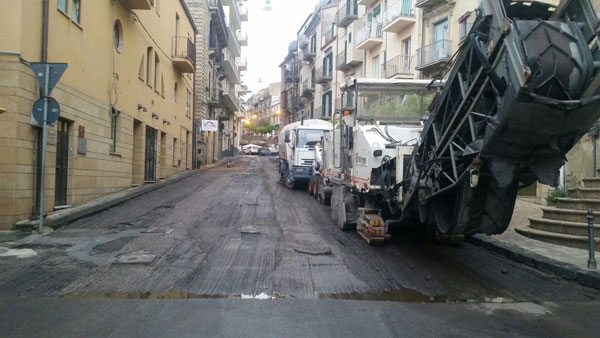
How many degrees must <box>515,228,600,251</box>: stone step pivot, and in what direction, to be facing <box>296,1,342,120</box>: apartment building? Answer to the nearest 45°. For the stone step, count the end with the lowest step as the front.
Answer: approximately 90° to its right

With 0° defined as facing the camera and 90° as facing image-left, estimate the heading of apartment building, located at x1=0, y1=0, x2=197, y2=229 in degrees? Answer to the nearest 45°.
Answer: approximately 315°

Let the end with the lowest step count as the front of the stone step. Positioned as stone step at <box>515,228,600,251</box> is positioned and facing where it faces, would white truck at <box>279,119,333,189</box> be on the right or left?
on its right

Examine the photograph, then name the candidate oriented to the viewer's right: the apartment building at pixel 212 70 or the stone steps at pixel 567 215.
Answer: the apartment building

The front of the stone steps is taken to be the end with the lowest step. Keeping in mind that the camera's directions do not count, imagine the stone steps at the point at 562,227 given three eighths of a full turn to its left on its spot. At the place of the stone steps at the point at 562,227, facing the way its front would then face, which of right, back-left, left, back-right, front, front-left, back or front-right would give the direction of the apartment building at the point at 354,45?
back-left

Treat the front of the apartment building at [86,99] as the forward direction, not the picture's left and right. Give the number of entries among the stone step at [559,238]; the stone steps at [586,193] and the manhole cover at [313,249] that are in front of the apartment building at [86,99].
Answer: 3

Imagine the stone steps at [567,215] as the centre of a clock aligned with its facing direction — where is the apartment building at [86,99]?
The apartment building is roughly at 1 o'clock from the stone steps.

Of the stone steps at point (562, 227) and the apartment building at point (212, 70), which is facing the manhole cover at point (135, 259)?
the stone steps

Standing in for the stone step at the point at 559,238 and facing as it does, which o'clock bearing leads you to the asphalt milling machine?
The asphalt milling machine is roughly at 1 o'clock from the stone step.

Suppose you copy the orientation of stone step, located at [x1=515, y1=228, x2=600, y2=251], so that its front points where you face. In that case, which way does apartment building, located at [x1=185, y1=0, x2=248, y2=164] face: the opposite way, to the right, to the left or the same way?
the opposite way

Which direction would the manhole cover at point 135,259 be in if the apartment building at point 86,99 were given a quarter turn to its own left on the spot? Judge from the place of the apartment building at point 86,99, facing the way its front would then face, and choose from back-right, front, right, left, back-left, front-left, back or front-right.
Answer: back-right

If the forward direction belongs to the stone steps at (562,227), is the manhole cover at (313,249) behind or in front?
in front

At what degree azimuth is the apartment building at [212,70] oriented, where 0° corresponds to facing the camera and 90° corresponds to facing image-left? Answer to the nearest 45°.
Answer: approximately 270°

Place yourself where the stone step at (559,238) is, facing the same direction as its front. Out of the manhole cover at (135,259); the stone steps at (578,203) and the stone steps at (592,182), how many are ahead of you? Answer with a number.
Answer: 1

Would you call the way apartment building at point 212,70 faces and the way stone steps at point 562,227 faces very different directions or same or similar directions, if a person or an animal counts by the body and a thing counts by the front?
very different directions

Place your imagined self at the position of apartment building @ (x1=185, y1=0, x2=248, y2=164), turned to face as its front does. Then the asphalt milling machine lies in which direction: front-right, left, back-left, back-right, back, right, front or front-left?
right

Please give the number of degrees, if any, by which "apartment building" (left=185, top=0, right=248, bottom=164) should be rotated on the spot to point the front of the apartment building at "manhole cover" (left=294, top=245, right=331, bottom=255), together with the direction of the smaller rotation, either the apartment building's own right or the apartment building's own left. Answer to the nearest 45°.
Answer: approximately 90° to the apartment building's own right
